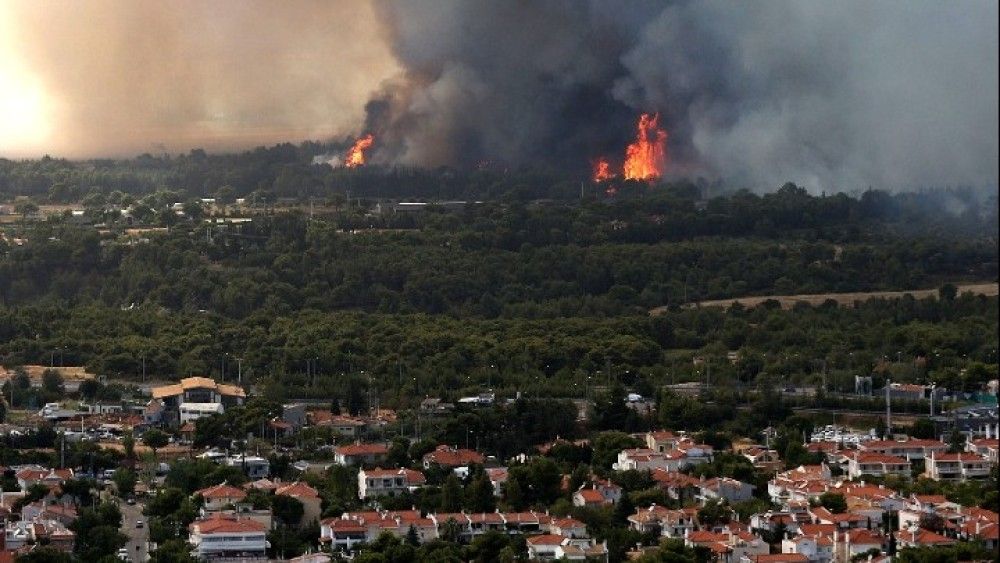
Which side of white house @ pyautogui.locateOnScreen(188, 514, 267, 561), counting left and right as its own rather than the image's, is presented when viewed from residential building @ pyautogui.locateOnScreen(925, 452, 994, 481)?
left

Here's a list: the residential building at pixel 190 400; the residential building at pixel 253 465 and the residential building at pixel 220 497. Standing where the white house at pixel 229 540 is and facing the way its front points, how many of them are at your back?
3

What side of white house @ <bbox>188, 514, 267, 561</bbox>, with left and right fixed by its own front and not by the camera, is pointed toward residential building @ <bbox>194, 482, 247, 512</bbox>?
back

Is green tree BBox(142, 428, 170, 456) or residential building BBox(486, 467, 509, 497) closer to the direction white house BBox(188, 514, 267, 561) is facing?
the residential building

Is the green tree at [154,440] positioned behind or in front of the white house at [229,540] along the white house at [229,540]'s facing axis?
behind

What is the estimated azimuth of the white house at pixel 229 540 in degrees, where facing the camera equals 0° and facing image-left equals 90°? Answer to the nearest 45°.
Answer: approximately 0°

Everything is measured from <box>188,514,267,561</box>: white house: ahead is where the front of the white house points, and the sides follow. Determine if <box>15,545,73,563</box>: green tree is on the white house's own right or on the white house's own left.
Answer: on the white house's own right

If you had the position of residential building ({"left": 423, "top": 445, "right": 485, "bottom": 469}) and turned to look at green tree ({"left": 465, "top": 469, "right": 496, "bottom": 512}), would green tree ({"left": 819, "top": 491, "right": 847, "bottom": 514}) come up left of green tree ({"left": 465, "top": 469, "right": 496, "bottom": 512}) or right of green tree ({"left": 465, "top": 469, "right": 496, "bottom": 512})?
left

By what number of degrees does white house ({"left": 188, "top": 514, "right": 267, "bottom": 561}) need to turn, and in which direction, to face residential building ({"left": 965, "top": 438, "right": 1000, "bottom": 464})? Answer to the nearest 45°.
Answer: approximately 90° to its left

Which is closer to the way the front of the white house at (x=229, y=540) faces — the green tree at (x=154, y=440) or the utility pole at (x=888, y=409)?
the utility pole
